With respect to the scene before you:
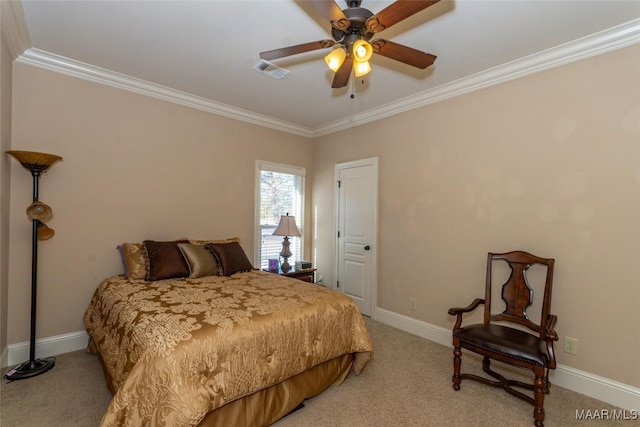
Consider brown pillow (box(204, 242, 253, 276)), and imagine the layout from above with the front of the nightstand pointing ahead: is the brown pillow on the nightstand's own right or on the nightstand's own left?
on the nightstand's own right

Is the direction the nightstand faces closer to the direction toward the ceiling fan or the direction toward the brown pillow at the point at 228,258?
the ceiling fan

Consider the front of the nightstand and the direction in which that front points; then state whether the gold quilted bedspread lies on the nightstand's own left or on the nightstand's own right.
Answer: on the nightstand's own right

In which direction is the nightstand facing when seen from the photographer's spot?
facing the viewer and to the right of the viewer

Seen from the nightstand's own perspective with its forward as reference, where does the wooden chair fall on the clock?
The wooden chair is roughly at 12 o'clock from the nightstand.

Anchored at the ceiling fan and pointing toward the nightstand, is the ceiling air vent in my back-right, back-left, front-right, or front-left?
front-left

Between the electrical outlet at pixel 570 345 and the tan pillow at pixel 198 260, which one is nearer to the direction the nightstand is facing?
the electrical outlet

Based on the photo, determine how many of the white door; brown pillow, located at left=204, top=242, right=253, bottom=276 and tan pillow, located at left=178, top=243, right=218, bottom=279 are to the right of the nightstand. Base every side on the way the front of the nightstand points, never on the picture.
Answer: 2

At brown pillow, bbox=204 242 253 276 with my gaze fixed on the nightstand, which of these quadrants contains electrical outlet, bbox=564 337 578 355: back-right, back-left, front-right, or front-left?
front-right

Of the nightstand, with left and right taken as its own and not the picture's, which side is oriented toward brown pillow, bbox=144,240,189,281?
right

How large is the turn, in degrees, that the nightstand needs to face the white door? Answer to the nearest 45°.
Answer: approximately 45° to its left

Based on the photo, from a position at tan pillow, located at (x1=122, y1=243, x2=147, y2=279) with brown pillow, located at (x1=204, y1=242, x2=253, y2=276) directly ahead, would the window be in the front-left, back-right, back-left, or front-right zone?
front-left
